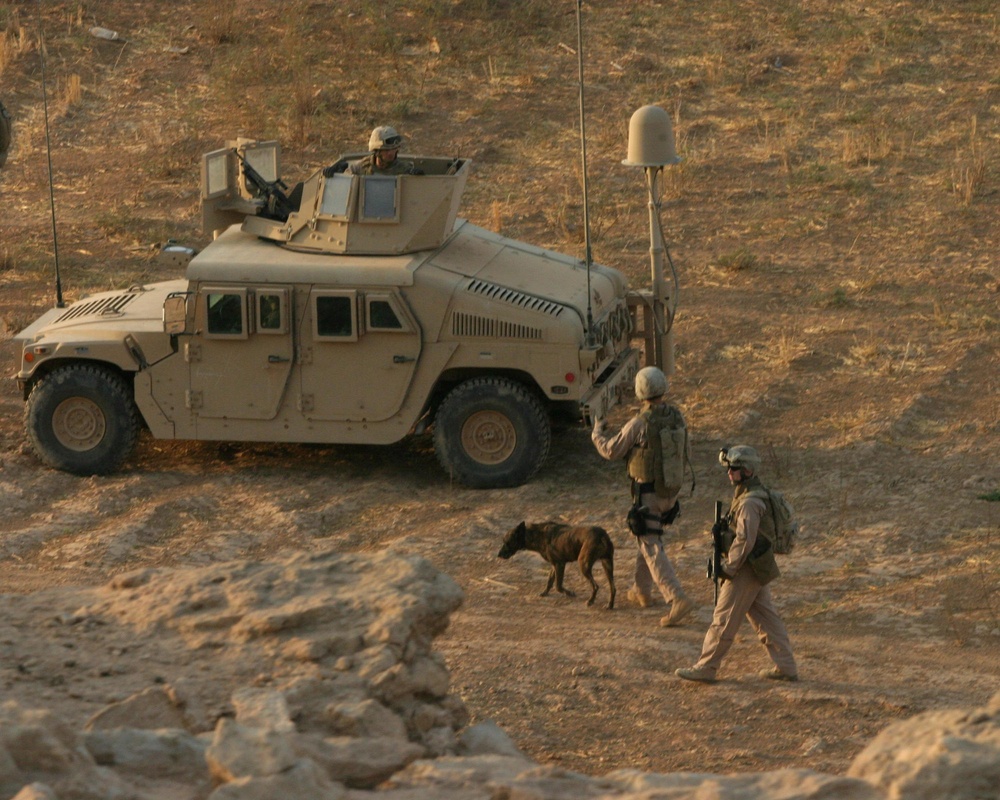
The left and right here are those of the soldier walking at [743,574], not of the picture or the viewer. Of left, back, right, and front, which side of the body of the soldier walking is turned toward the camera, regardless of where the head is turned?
left

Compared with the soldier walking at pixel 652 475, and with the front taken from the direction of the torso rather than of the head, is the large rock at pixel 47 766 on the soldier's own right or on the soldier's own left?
on the soldier's own left

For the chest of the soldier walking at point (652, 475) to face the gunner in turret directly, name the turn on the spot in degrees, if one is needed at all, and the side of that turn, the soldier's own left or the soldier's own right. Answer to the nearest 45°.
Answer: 0° — they already face them

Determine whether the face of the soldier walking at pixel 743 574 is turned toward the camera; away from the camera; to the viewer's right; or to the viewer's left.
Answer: to the viewer's left

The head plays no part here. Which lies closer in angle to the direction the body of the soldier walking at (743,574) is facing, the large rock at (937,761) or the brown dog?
the brown dog

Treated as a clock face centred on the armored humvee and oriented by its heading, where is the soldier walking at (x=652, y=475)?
The soldier walking is roughly at 8 o'clock from the armored humvee.

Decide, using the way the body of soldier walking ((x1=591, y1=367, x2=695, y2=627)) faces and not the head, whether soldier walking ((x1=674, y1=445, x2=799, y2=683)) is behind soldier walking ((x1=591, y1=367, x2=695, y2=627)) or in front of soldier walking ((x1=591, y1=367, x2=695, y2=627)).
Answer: behind

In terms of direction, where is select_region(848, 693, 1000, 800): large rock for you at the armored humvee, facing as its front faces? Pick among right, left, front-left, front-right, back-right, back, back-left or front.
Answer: left

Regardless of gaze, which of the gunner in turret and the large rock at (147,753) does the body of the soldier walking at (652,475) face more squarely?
the gunner in turret

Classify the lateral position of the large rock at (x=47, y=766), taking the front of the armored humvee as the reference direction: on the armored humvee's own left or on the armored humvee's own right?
on the armored humvee's own left

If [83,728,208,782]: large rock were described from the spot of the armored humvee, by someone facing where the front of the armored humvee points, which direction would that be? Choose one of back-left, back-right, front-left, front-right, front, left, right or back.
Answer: left

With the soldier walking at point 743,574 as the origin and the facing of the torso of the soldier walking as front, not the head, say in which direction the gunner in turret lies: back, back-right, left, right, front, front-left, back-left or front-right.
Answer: front-right
